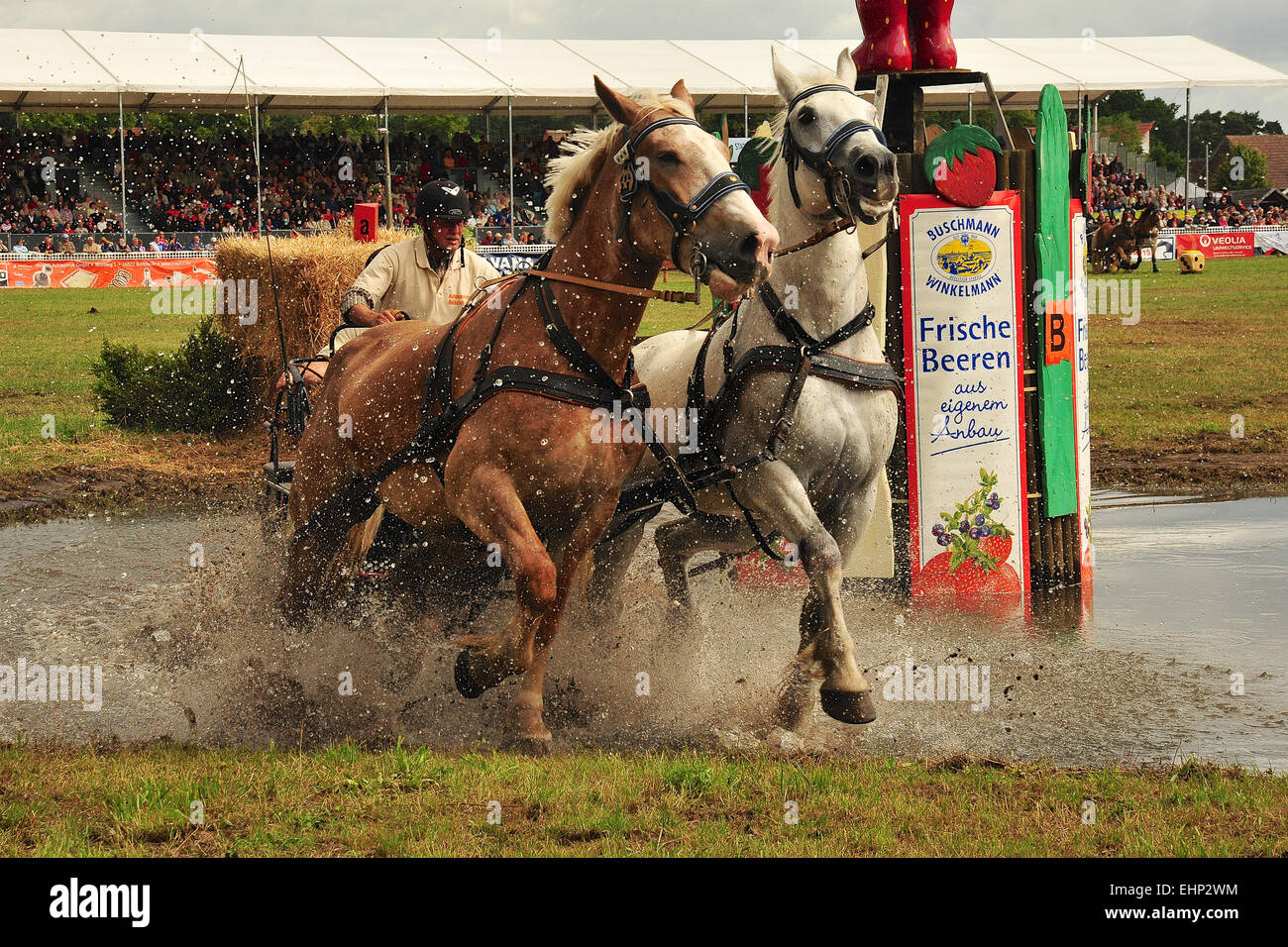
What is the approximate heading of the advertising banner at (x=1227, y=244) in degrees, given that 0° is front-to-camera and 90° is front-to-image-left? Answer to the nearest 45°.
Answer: approximately 0°

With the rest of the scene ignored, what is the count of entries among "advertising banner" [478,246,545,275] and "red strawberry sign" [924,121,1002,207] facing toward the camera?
2

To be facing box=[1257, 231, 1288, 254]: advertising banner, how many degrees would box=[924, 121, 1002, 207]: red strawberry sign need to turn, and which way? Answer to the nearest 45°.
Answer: approximately 180°

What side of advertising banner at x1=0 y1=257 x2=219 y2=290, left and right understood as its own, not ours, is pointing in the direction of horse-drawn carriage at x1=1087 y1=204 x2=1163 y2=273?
left

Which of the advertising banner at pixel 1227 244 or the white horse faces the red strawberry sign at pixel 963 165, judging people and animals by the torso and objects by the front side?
the advertising banner

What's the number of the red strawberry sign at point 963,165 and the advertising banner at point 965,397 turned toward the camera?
2
